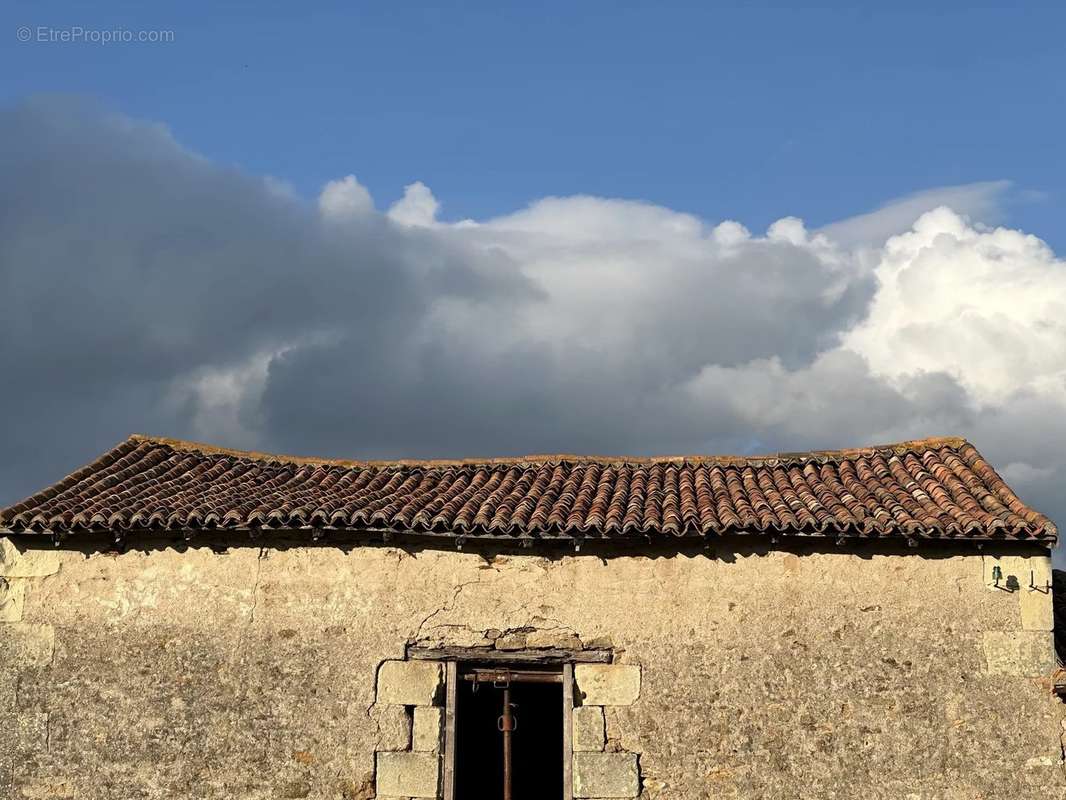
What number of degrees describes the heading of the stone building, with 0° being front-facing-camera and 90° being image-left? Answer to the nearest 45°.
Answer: approximately 0°
